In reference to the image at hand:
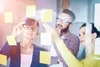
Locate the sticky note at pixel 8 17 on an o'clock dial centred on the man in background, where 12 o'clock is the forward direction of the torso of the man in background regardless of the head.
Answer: The sticky note is roughly at 2 o'clock from the man in background.

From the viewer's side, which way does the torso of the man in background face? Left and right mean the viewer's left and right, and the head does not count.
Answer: facing the viewer and to the left of the viewer

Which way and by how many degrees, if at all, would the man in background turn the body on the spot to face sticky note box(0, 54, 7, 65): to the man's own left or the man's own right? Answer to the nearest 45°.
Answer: approximately 45° to the man's own right

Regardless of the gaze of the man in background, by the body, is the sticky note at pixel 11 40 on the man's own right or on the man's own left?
on the man's own right
